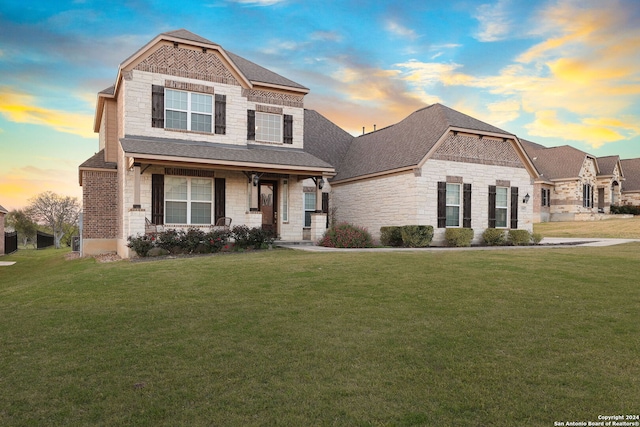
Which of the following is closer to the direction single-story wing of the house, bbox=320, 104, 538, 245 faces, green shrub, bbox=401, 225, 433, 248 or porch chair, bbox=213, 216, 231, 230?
the green shrub

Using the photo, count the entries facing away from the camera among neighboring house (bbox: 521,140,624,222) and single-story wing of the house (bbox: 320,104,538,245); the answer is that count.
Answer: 0

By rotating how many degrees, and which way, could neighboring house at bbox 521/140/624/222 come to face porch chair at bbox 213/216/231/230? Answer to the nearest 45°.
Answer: approximately 45° to its right

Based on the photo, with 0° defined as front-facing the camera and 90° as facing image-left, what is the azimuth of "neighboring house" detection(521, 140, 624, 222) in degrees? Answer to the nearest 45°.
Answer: approximately 315°

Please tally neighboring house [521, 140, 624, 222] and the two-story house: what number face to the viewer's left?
0

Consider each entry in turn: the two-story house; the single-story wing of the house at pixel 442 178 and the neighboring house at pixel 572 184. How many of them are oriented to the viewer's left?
0

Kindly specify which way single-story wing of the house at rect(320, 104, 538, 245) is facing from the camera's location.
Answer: facing the viewer and to the right of the viewer

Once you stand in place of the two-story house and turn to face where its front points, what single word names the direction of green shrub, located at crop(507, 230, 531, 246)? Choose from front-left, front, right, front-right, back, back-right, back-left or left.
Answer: front-left

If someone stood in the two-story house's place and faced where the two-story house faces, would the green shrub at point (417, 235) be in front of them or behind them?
in front

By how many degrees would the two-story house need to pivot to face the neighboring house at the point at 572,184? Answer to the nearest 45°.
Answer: approximately 90° to its left

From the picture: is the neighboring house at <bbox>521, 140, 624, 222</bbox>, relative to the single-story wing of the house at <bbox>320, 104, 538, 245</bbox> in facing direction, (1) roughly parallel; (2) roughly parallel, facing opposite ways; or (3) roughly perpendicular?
roughly parallel
